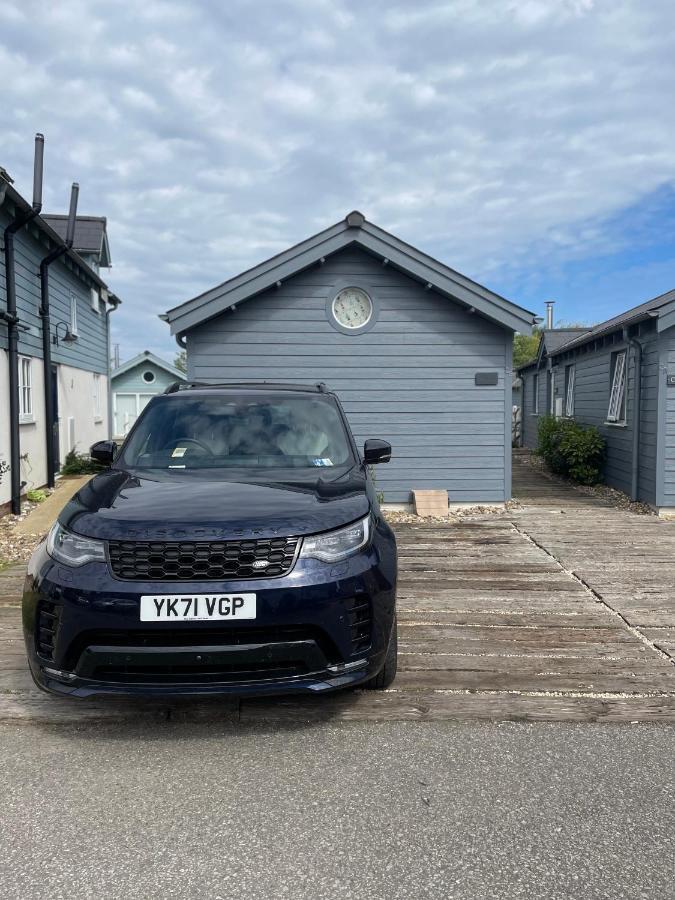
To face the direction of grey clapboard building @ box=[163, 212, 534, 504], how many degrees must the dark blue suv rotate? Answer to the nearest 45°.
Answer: approximately 180°

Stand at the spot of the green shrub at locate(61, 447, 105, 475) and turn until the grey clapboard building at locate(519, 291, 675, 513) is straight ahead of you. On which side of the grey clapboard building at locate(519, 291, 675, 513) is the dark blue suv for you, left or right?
right

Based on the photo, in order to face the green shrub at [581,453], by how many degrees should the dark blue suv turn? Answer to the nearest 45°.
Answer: approximately 135° to its left

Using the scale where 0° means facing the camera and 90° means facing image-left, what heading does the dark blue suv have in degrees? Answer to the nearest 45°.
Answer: approximately 0°

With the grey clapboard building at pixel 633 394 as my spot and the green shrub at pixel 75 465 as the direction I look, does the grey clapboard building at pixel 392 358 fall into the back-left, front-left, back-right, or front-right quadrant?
front-left

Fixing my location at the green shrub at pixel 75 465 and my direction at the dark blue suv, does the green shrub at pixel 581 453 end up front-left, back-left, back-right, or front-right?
front-left

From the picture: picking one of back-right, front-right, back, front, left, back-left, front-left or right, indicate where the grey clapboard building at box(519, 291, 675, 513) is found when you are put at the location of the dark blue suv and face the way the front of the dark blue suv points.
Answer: back-left

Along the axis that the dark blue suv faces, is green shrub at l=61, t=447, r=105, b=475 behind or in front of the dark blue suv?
behind
